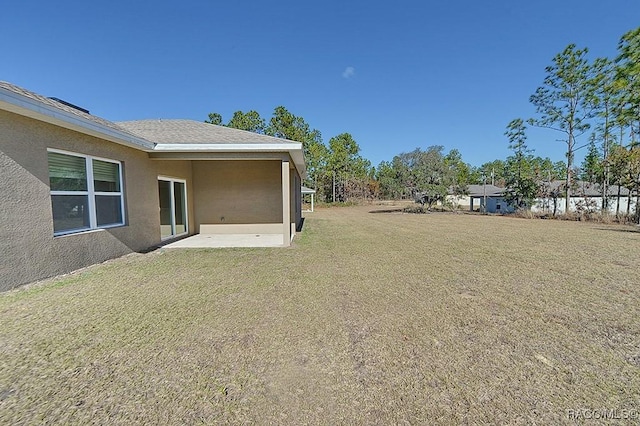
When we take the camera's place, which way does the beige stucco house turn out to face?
facing away from the viewer and to the left of the viewer
